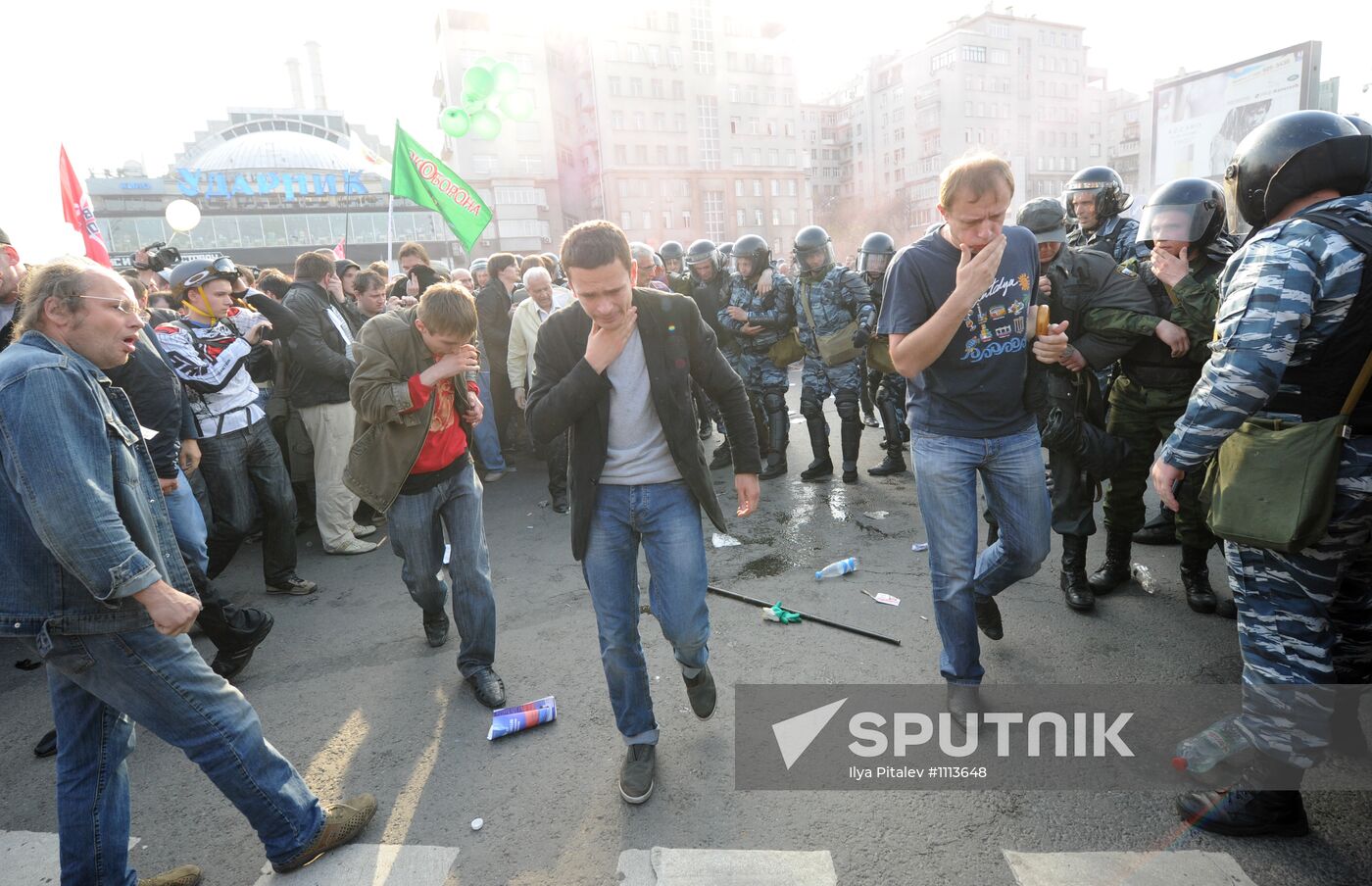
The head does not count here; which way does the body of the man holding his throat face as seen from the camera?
toward the camera

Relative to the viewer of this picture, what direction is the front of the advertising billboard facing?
facing the viewer and to the left of the viewer

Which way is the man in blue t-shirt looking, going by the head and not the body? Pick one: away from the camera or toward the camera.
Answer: toward the camera

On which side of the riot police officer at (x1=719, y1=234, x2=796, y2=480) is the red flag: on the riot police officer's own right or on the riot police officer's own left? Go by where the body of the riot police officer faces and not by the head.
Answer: on the riot police officer's own right

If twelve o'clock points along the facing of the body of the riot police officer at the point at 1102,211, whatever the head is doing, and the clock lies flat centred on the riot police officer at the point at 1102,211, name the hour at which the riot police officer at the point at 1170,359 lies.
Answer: the riot police officer at the point at 1170,359 is roughly at 10 o'clock from the riot police officer at the point at 1102,211.

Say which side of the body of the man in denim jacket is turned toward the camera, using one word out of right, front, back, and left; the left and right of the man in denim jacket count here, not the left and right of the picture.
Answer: right

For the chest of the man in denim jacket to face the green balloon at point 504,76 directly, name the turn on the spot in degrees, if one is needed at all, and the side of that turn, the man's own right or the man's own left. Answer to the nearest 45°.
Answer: approximately 45° to the man's own left

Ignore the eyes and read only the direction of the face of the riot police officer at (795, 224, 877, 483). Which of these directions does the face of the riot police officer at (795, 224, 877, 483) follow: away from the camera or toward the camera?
toward the camera

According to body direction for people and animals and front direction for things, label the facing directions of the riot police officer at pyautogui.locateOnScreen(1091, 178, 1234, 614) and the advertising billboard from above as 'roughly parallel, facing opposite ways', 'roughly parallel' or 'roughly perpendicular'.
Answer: roughly parallel

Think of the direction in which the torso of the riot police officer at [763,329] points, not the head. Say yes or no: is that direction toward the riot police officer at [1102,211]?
no

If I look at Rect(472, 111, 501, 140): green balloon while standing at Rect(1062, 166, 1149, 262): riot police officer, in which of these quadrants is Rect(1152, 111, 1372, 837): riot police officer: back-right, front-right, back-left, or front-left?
back-left

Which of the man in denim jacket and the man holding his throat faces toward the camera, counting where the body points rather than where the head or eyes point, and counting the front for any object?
the man holding his throat

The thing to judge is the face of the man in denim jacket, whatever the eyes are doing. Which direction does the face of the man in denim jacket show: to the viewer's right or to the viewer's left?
to the viewer's right

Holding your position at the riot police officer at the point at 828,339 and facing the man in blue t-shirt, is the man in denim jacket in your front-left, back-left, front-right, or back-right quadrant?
front-right

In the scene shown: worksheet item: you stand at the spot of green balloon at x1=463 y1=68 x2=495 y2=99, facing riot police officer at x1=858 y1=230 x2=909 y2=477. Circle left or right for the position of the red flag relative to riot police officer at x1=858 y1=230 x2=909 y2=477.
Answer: right

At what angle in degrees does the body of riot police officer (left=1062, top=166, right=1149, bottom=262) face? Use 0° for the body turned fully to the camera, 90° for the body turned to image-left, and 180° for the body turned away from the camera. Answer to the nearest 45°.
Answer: approximately 45°

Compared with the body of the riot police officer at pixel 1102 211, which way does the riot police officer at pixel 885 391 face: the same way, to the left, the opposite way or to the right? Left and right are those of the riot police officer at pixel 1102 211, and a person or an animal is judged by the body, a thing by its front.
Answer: the same way

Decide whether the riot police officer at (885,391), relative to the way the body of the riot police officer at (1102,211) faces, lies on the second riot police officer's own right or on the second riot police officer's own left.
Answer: on the second riot police officer's own right
